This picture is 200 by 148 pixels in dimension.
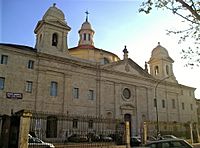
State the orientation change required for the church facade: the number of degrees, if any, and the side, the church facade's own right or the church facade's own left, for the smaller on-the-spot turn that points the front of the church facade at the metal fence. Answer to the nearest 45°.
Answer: approximately 45° to the church facade's own right

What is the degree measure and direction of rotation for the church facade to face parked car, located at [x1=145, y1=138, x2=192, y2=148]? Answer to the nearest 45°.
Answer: approximately 45° to its right

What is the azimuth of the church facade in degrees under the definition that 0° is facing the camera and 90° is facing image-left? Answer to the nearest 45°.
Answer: approximately 315°

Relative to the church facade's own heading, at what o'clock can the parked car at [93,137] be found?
The parked car is roughly at 1 o'clock from the church facade.

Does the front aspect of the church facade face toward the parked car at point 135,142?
yes

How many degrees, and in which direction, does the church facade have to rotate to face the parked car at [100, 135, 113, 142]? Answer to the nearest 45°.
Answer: approximately 45° to its right
